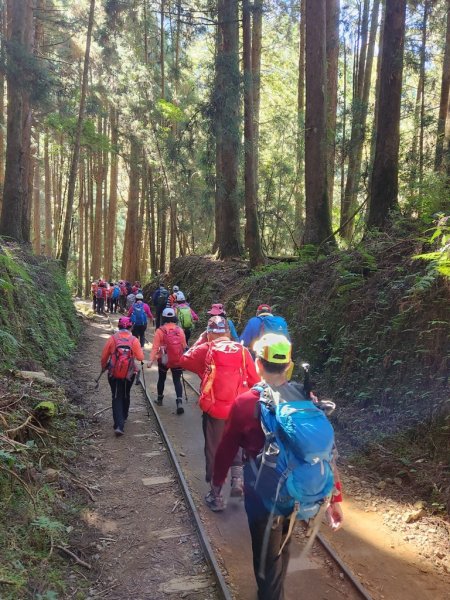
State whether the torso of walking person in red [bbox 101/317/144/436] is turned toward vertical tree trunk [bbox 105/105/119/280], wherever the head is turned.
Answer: yes

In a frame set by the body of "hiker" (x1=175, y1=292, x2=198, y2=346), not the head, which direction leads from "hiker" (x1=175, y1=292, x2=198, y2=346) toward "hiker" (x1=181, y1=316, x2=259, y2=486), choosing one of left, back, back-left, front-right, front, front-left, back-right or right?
back

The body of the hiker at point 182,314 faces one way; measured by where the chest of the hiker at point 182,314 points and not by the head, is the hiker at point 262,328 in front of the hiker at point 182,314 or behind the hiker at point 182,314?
behind

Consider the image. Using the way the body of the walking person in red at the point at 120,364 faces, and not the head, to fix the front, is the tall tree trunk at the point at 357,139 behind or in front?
in front

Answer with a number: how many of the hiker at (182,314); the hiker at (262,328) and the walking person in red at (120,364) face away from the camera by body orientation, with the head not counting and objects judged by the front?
3

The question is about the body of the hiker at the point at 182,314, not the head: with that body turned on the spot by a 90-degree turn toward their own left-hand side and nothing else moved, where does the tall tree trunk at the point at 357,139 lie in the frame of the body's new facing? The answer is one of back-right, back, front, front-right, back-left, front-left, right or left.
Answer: back-right

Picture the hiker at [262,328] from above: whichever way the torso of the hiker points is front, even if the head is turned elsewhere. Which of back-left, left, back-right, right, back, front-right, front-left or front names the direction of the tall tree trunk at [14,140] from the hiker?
front-left

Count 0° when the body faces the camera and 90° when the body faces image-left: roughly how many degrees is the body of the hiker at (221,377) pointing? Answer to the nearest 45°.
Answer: approximately 180°

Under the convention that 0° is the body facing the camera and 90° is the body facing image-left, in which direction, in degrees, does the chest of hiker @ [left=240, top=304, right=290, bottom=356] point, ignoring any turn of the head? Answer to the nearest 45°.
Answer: approximately 180°

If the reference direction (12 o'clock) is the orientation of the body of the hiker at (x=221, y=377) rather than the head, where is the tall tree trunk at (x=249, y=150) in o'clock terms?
The tall tree trunk is roughly at 12 o'clock from the hiker.

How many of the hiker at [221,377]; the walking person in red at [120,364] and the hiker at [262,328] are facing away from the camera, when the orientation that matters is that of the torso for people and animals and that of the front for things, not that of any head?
3

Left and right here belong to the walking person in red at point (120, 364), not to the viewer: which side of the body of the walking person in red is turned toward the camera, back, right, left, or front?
back

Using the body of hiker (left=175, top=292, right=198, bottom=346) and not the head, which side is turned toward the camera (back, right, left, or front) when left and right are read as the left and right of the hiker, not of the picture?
back
